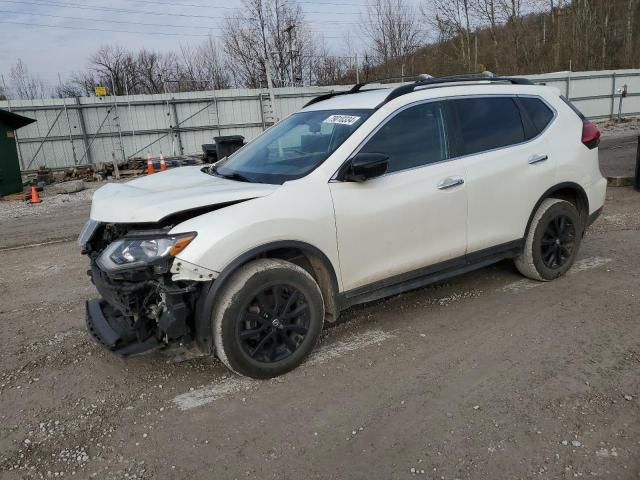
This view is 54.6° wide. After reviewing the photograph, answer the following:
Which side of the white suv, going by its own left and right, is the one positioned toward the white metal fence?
right

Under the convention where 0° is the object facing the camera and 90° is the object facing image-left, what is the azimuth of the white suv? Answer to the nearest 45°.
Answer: approximately 45°

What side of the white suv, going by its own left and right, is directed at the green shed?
right
